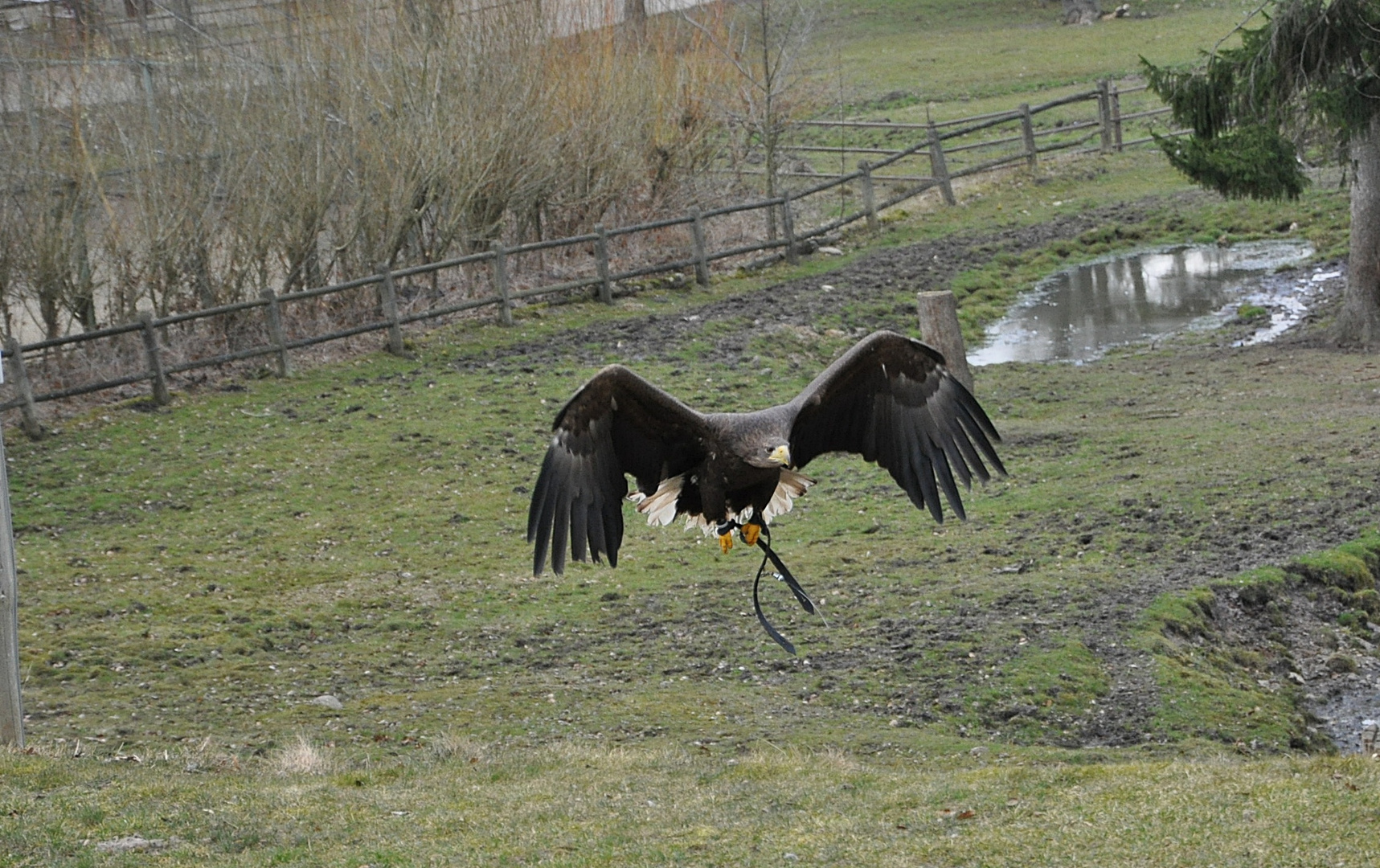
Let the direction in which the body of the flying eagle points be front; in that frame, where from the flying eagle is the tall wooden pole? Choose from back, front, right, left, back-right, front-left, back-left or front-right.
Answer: right

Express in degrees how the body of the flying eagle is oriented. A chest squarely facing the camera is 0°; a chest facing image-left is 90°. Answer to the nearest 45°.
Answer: approximately 0°

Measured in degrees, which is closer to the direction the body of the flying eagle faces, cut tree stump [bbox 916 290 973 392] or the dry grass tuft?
the dry grass tuft

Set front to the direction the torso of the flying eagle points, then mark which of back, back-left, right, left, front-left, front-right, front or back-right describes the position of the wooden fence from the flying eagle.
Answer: back

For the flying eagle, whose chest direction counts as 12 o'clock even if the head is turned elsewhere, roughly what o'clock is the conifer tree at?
The conifer tree is roughly at 7 o'clock from the flying eagle.

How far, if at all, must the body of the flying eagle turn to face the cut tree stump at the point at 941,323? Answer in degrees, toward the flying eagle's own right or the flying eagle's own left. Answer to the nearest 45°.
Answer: approximately 180°

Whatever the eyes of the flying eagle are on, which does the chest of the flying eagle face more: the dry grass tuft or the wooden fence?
the dry grass tuft

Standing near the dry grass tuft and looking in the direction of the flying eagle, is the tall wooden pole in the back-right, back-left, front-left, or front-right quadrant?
back-left

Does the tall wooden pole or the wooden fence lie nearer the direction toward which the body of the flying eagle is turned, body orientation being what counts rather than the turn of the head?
the tall wooden pole
